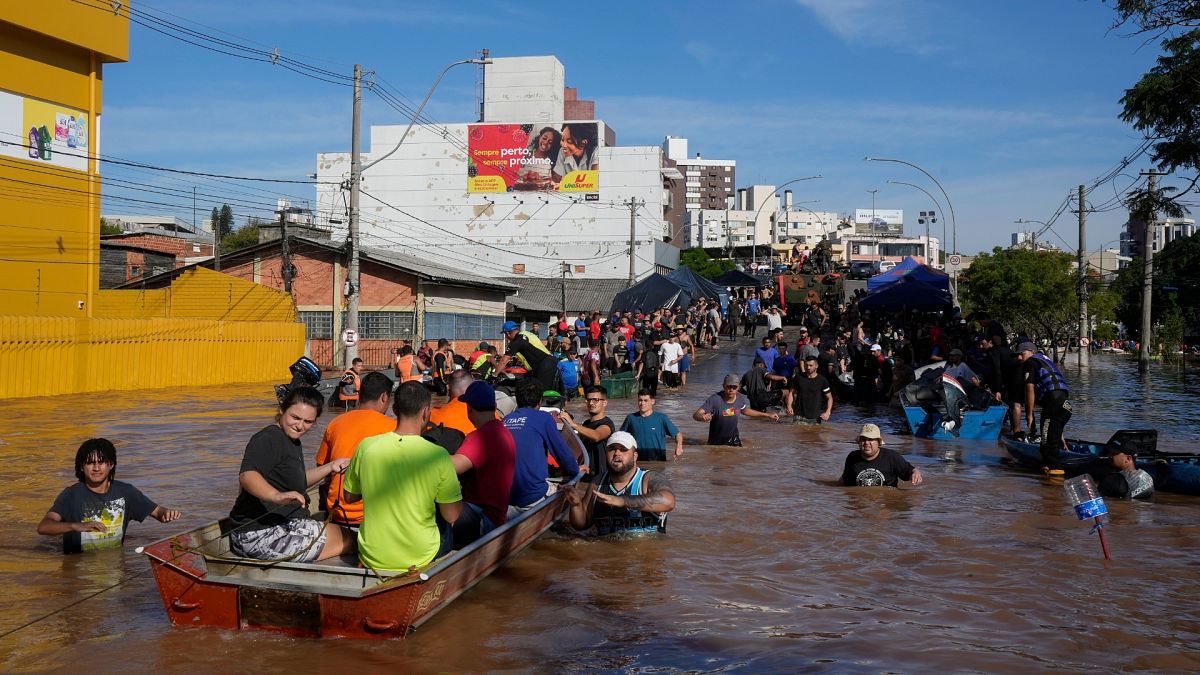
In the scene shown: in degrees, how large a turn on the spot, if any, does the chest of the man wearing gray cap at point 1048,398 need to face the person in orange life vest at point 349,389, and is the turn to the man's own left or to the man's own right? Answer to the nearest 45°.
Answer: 0° — they already face them

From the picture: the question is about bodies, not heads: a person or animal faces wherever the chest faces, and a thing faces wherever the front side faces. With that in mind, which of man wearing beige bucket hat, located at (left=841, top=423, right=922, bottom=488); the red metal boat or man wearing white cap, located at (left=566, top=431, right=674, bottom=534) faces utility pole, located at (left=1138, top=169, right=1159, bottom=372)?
the red metal boat

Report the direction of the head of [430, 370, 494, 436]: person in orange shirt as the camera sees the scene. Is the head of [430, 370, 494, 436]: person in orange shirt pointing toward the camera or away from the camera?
away from the camera

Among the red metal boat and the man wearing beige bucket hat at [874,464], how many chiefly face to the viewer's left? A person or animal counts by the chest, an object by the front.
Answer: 0

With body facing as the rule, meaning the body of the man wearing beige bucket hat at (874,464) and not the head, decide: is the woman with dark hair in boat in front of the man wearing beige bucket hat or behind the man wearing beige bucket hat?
in front

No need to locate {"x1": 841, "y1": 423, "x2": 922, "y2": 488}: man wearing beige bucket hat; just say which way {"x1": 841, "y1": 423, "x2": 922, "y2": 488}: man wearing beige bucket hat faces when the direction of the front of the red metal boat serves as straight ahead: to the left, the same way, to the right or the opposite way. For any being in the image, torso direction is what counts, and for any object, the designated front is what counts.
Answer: the opposite way

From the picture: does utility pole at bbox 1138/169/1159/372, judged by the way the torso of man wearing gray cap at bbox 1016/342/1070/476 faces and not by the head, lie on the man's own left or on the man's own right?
on the man's own right

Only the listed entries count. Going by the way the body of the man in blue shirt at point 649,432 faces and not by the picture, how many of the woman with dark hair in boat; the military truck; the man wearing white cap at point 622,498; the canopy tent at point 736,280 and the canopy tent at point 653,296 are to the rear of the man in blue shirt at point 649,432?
3
